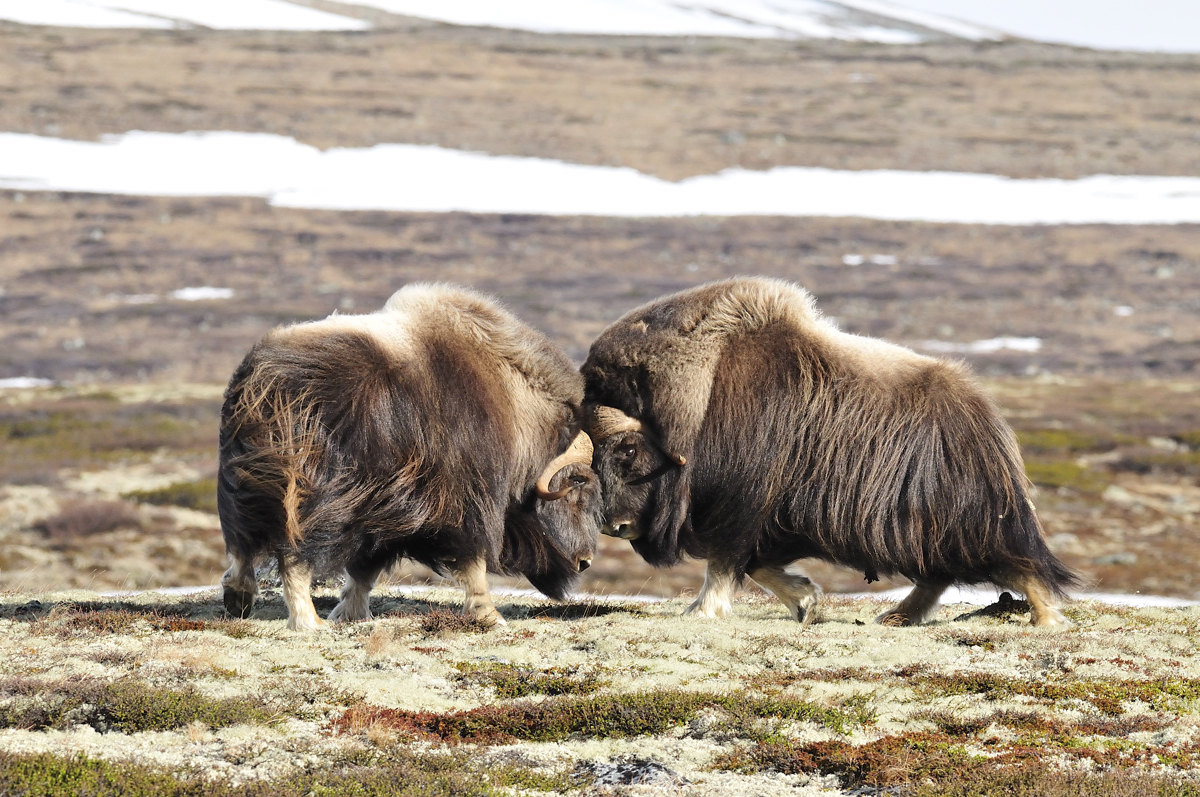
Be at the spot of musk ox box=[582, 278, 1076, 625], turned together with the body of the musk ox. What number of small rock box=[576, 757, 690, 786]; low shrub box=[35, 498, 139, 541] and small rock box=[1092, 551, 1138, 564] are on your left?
1

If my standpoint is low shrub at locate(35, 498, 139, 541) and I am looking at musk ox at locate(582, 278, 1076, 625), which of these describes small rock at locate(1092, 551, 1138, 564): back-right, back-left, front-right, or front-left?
front-left

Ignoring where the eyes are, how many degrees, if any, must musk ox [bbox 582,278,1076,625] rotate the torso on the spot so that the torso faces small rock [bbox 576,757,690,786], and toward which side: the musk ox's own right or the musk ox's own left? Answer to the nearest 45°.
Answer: approximately 90° to the musk ox's own left

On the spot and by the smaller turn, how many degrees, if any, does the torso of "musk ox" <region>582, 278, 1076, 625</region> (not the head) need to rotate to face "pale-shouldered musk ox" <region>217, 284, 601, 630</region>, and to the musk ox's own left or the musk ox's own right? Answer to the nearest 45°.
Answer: approximately 45° to the musk ox's own left

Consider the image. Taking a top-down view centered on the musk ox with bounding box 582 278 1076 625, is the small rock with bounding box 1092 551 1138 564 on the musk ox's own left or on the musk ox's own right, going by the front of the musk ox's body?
on the musk ox's own right

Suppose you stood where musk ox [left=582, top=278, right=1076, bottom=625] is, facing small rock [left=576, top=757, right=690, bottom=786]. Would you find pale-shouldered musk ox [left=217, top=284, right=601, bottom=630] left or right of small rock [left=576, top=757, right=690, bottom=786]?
right

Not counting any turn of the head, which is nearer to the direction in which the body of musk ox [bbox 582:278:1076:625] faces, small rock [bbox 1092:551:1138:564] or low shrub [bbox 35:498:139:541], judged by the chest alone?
the low shrub

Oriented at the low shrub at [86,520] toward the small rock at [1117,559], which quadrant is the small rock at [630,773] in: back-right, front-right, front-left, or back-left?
front-right

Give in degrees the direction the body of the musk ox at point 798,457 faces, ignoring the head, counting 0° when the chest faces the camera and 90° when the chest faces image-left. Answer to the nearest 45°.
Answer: approximately 90°

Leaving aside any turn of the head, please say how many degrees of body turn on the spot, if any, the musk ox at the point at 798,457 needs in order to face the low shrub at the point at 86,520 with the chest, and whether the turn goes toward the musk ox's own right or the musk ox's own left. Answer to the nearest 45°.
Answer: approximately 45° to the musk ox's own right

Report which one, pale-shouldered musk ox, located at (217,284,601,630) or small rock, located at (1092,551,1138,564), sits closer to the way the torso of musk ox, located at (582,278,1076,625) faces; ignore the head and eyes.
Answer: the pale-shouldered musk ox
